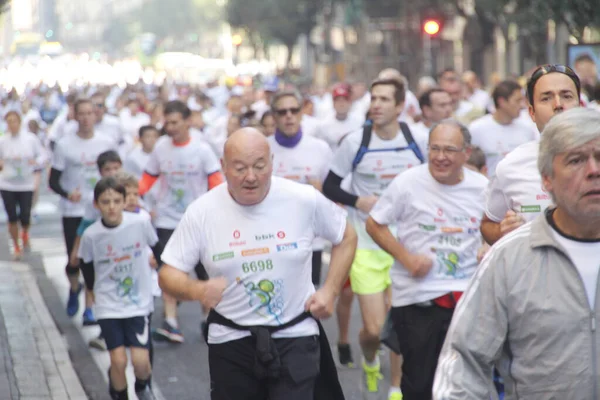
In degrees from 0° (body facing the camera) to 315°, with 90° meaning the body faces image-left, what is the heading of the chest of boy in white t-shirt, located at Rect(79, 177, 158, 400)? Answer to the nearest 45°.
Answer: approximately 0°

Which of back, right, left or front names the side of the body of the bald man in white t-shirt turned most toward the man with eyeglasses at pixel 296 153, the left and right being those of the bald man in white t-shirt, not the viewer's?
back

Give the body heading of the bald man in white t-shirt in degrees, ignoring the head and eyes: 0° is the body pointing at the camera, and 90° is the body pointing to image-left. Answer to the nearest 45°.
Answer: approximately 0°

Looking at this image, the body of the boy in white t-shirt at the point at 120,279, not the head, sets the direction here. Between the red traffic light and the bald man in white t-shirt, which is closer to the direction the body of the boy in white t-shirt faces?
the bald man in white t-shirt

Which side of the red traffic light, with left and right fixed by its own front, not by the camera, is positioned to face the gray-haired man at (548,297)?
front

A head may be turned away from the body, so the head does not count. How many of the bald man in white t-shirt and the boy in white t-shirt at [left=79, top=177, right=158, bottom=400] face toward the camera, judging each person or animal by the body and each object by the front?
2

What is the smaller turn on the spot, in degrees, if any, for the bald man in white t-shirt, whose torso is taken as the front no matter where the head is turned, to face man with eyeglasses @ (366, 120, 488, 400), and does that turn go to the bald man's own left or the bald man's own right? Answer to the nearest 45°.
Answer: approximately 135° to the bald man's own left

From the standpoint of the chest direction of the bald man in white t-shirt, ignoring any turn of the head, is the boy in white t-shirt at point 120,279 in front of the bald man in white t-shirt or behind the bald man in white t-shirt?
behind

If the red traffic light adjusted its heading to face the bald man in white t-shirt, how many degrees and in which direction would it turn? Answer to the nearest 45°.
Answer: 0° — it already faces them
